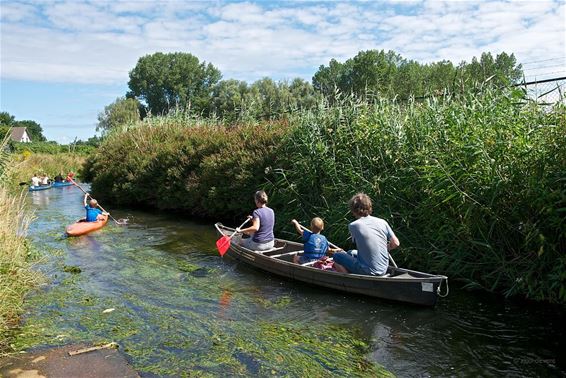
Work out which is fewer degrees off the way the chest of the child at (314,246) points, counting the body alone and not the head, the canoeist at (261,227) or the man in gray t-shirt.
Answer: the canoeist

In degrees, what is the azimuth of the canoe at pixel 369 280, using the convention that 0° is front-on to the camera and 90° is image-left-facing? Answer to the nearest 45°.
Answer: approximately 135°

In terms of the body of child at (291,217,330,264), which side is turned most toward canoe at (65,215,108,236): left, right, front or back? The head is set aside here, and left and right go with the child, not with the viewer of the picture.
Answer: front

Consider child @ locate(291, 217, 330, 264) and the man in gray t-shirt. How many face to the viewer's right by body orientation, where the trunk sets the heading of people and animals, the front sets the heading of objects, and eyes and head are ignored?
0

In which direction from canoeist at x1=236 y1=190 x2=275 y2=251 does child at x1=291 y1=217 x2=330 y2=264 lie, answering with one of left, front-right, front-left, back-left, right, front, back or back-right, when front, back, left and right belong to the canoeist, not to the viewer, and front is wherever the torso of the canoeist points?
back

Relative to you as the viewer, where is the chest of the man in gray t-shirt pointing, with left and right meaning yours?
facing away from the viewer and to the left of the viewer

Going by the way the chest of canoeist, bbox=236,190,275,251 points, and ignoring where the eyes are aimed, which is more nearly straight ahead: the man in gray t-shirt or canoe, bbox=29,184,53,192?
the canoe

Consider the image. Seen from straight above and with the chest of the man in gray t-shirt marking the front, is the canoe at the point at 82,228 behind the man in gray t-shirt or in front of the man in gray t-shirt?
in front

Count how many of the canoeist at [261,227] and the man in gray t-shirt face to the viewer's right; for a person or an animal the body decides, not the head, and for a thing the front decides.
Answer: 0

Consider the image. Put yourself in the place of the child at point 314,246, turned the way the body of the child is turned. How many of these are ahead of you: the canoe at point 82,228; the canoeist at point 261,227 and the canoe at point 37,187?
3

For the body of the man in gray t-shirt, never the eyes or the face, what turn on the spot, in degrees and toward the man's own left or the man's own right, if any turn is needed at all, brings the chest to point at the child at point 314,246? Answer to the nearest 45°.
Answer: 0° — they already face them

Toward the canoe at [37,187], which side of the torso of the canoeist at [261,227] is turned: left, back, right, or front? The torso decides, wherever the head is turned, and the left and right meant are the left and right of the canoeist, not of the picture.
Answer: front

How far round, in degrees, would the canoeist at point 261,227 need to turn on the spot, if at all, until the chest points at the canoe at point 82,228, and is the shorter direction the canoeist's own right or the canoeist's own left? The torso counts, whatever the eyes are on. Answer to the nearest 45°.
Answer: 0° — they already face it
